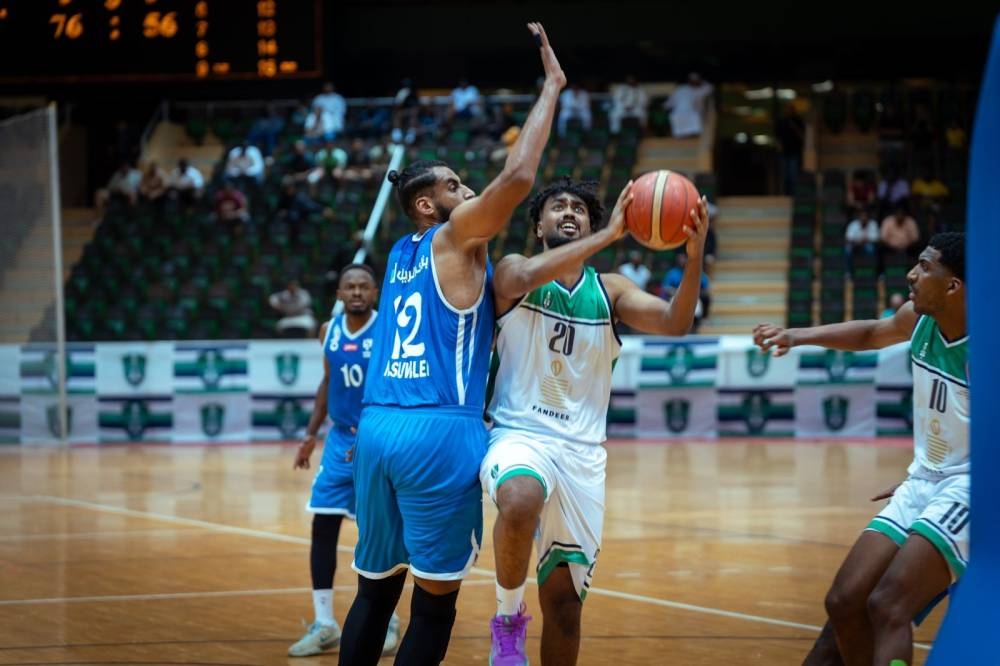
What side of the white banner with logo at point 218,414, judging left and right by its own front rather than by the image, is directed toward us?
front

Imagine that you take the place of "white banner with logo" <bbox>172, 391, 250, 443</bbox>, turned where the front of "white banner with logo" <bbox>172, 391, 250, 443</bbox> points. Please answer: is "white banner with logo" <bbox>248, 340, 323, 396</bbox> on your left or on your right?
on your left

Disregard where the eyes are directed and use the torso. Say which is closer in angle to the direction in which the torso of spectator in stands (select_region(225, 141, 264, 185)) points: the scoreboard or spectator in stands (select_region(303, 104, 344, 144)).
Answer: the scoreboard

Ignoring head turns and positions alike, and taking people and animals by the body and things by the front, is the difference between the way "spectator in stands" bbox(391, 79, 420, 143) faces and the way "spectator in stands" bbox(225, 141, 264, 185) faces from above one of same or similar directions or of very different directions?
same or similar directions

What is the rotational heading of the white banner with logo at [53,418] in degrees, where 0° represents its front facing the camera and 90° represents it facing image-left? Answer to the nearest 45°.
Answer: approximately 0°

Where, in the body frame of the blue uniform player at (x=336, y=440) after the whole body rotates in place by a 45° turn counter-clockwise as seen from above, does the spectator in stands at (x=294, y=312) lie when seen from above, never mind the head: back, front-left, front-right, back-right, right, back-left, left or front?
back-left

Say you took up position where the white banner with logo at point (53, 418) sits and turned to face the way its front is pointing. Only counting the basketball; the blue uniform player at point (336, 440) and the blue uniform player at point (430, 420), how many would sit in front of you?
3

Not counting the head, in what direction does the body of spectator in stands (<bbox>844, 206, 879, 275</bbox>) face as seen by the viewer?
toward the camera

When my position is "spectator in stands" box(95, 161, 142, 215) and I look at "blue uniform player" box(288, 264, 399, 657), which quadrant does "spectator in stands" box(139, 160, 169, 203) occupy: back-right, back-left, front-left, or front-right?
front-left

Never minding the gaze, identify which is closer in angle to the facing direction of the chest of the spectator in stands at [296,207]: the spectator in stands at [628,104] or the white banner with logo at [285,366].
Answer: the white banner with logo

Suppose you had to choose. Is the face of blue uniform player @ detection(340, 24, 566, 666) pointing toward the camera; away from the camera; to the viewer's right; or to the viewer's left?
to the viewer's right

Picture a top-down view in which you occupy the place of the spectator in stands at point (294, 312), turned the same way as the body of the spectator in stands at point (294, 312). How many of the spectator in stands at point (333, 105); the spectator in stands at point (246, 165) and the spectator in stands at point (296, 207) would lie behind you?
3

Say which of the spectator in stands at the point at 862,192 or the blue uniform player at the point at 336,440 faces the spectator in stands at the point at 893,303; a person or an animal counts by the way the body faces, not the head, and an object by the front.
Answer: the spectator in stands at the point at 862,192

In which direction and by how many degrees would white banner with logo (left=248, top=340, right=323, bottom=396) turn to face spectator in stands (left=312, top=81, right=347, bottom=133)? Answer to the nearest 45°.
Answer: approximately 180°

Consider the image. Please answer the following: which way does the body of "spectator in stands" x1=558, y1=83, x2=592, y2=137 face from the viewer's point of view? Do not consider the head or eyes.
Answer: toward the camera

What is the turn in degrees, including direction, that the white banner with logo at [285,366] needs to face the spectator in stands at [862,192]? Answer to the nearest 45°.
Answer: approximately 90° to its left

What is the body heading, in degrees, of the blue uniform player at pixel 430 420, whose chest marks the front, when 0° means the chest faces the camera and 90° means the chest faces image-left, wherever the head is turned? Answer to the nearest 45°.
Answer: approximately 225°

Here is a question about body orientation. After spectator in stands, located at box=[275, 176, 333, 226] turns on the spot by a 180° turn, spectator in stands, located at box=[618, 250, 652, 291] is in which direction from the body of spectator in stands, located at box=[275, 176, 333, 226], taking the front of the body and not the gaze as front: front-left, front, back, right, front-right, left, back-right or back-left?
back-right

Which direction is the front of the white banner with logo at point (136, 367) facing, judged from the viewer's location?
facing the viewer

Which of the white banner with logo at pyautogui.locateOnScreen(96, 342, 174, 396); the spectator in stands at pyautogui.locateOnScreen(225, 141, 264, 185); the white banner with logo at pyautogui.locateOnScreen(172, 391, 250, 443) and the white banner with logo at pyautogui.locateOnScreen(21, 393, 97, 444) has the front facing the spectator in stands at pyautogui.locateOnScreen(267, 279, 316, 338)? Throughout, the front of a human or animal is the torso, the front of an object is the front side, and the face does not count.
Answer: the spectator in stands at pyautogui.locateOnScreen(225, 141, 264, 185)
